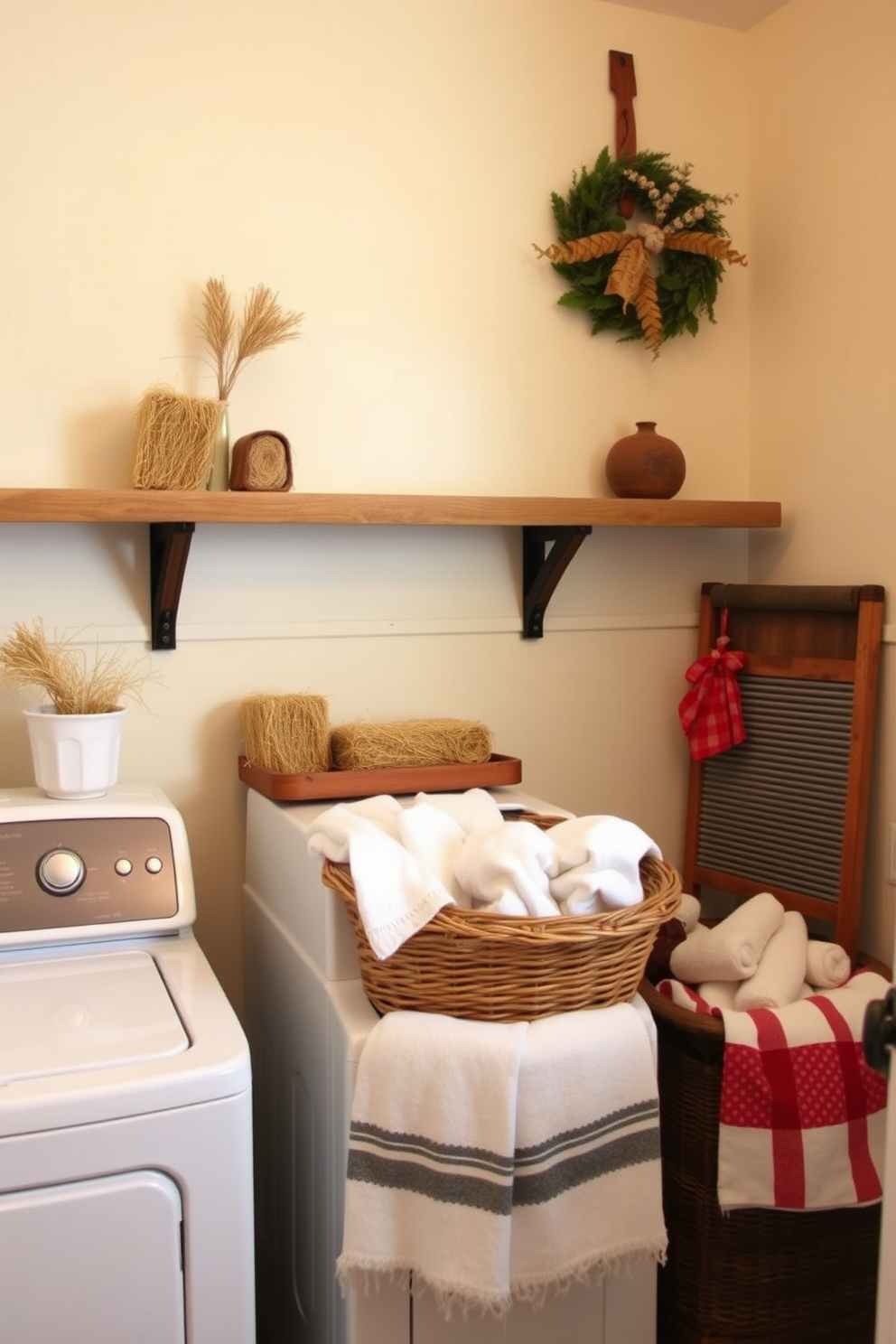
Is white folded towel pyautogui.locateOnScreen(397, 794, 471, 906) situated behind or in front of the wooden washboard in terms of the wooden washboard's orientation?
in front

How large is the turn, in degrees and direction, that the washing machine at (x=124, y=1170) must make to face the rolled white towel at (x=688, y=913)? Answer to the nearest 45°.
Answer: approximately 135° to its left

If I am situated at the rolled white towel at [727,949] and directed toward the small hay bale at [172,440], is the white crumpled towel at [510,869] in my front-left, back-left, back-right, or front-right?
front-left

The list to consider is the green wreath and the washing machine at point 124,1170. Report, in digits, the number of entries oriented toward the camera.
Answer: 2

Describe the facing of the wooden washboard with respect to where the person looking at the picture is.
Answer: facing the viewer and to the left of the viewer

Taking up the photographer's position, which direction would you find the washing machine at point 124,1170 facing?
facing the viewer

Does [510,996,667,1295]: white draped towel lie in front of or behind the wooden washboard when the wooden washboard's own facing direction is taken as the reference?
in front

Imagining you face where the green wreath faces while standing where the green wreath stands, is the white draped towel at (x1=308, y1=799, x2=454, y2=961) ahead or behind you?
ahead

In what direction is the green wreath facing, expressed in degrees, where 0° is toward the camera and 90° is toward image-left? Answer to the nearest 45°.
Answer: approximately 0°
